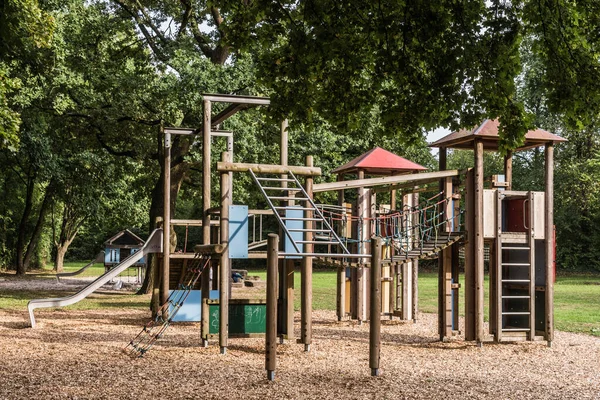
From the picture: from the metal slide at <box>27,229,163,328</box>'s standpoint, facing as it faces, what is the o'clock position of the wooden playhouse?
The wooden playhouse is roughly at 3 o'clock from the metal slide.

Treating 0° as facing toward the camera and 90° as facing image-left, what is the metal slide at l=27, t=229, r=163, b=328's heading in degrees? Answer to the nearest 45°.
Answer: approximately 90°

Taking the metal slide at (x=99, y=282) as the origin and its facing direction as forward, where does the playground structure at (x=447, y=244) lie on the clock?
The playground structure is roughly at 7 o'clock from the metal slide.
